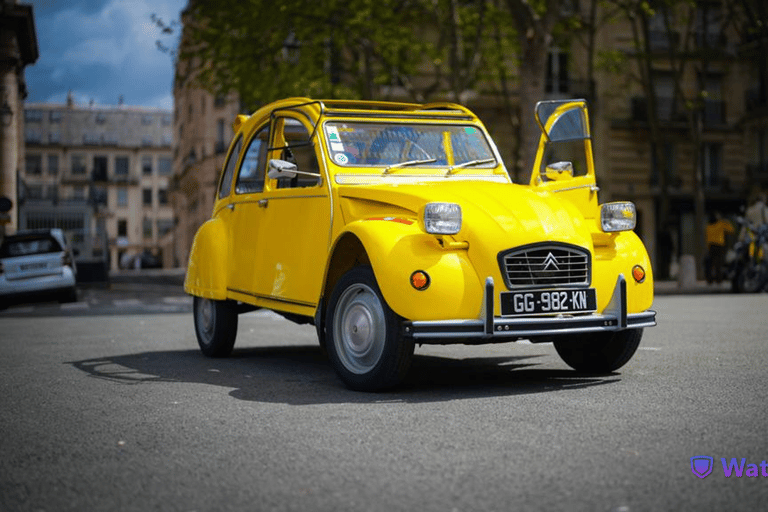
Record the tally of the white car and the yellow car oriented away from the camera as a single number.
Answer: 1

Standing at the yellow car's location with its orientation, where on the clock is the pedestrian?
The pedestrian is roughly at 8 o'clock from the yellow car.

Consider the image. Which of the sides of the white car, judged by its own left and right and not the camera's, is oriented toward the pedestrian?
right

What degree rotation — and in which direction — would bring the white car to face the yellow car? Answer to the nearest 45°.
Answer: approximately 180°

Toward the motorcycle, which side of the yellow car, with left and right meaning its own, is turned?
left

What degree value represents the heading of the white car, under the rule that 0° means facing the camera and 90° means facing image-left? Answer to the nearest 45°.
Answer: approximately 180°

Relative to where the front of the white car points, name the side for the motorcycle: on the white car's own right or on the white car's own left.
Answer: on the white car's own right

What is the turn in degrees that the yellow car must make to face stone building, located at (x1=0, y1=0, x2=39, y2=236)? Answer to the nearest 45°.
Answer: approximately 180°

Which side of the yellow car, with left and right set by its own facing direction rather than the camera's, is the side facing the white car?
back

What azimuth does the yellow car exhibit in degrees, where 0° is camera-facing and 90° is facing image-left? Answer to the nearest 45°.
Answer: approximately 315°

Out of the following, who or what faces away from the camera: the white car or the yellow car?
the white car

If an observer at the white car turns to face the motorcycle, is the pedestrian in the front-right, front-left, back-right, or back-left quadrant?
front-left

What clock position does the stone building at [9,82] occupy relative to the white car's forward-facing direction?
The stone building is roughly at 12 o'clock from the white car.
